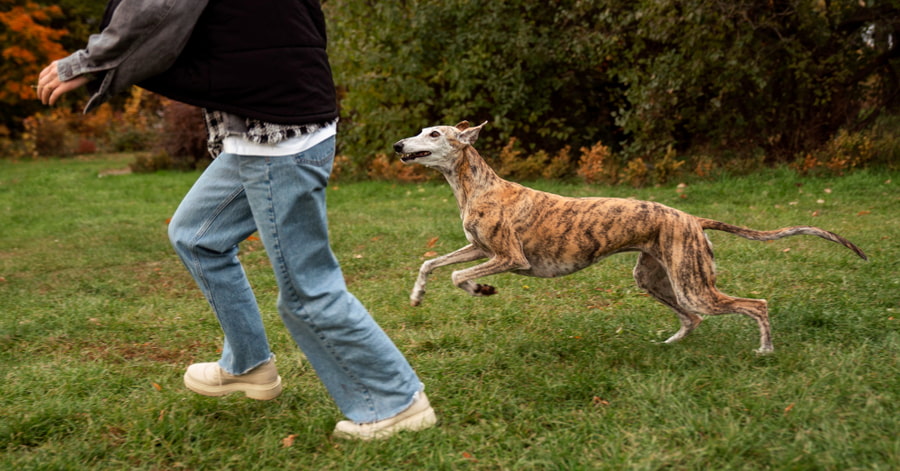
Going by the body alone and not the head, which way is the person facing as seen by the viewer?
to the viewer's left

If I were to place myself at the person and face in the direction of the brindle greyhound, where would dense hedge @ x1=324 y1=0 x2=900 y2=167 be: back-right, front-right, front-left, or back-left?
front-left

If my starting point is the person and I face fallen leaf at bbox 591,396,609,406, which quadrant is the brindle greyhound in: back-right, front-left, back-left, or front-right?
front-left

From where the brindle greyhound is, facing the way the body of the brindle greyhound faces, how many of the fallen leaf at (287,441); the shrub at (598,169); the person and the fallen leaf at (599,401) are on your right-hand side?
1

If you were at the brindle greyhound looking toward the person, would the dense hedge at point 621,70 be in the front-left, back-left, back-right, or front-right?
back-right

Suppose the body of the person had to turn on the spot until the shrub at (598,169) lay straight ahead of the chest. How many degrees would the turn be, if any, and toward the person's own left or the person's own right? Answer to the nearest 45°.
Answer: approximately 135° to the person's own right

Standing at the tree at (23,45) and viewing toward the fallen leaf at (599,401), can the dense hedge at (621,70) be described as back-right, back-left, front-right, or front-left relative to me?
front-left

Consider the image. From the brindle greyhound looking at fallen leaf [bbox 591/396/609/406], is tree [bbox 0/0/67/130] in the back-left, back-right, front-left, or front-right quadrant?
back-right

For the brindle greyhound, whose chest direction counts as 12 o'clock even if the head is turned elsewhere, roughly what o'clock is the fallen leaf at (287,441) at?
The fallen leaf is roughly at 10 o'clock from the brindle greyhound.

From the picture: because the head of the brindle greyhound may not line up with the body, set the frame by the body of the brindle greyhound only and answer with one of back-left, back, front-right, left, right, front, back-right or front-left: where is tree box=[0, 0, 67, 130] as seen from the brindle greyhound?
front-right

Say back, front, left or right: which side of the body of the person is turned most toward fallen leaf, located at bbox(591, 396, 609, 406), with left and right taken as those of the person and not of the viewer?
back

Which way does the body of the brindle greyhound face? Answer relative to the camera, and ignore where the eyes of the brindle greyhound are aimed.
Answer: to the viewer's left

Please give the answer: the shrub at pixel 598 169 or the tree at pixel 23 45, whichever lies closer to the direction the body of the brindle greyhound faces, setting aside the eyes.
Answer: the tree

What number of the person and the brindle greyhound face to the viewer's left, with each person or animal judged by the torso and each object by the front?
2

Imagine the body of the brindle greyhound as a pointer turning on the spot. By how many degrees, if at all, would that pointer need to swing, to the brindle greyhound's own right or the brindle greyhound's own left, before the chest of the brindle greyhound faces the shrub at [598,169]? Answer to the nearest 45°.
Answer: approximately 90° to the brindle greyhound's own right

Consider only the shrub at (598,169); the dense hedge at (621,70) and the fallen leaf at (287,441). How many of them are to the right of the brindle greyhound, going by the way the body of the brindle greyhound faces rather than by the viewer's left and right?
2
